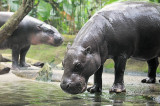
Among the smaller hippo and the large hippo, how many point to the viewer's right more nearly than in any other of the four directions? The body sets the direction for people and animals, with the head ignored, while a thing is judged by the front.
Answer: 1

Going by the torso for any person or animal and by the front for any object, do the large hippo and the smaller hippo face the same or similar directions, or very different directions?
very different directions

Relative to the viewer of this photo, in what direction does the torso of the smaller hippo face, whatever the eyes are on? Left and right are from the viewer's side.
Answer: facing to the right of the viewer

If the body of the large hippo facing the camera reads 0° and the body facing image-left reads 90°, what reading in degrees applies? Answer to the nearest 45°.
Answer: approximately 45°

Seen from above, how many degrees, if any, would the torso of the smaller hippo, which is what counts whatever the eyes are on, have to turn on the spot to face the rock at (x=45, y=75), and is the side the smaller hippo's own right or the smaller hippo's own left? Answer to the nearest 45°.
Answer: approximately 90° to the smaller hippo's own right

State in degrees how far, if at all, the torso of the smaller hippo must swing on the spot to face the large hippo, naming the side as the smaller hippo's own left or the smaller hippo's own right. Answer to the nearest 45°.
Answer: approximately 90° to the smaller hippo's own right
